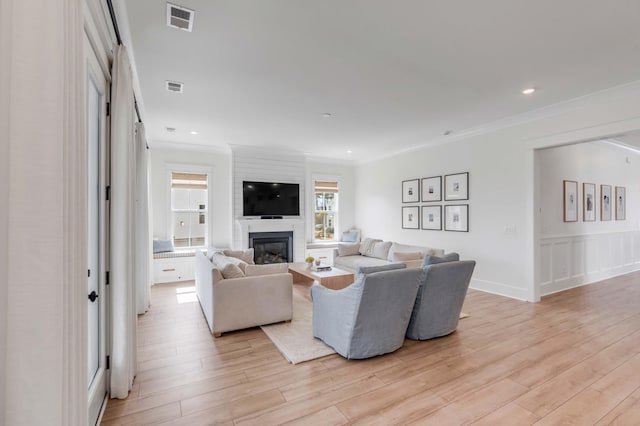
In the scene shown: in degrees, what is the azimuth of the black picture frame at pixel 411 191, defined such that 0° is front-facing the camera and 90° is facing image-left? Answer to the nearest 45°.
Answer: approximately 45°

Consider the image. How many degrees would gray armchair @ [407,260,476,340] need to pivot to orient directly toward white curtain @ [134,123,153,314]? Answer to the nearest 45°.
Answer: approximately 45° to its left

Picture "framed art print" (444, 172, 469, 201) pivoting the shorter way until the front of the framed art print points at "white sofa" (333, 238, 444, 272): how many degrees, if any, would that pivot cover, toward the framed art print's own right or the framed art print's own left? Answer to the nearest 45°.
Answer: approximately 45° to the framed art print's own right

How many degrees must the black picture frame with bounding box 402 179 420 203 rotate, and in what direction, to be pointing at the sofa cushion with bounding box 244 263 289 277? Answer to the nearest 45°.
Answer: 0° — it already faces it

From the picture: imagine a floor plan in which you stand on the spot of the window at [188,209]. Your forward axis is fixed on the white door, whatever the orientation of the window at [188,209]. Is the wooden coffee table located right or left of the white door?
left

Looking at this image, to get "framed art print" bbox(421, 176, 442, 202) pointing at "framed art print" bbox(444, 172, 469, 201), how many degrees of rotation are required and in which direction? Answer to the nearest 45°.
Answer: approximately 90° to its left

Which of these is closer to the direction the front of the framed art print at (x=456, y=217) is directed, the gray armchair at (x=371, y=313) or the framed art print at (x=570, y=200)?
the gray armchair

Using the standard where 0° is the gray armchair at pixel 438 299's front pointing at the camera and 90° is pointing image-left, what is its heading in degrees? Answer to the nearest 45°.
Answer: approximately 135°

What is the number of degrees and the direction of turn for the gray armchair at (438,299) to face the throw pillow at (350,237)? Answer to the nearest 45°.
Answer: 0° — it already faces it

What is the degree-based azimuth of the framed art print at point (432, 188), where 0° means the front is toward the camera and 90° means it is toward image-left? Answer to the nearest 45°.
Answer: approximately 45°

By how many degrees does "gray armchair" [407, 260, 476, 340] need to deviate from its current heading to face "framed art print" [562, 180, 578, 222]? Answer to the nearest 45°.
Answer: approximately 90° to its right

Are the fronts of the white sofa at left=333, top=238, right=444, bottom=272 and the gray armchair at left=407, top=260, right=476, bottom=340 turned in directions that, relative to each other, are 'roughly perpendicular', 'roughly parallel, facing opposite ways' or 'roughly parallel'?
roughly perpendicular

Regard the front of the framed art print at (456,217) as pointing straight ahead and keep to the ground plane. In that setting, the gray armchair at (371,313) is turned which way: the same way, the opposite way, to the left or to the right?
to the right

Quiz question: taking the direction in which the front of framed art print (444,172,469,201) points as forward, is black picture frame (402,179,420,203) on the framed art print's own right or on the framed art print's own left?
on the framed art print's own right

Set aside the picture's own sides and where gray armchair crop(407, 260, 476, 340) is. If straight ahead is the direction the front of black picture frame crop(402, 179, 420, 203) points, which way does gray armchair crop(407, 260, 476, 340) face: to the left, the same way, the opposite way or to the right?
to the right
